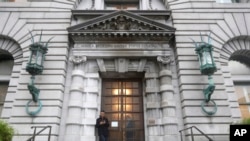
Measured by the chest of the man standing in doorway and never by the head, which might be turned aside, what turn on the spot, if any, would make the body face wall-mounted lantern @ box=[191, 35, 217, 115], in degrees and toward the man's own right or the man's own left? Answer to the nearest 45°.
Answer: approximately 90° to the man's own left

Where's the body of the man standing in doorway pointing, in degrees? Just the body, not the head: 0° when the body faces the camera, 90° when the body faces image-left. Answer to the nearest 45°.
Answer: approximately 0°
